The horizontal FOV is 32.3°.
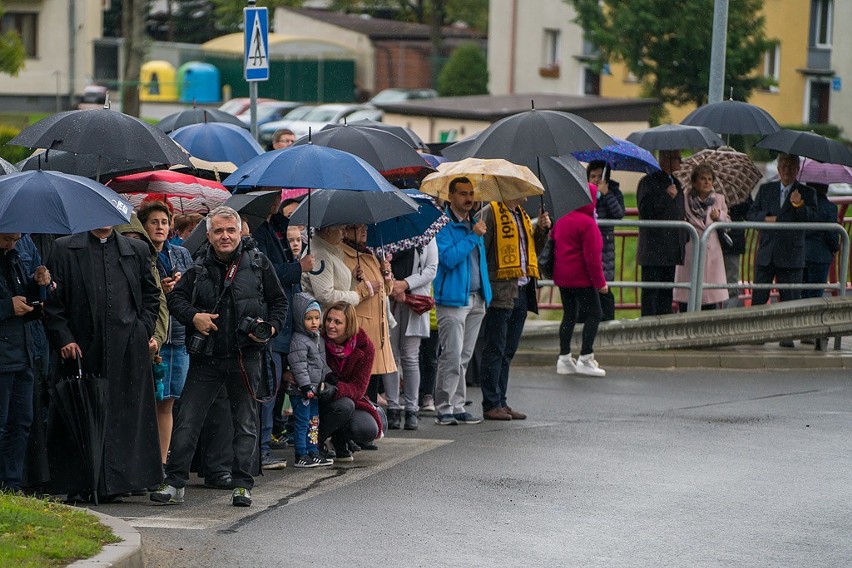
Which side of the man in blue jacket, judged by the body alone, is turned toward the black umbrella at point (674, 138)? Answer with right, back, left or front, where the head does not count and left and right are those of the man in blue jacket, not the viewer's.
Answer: left

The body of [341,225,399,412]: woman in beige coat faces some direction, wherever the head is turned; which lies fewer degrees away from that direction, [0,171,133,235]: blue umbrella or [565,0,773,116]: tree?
the blue umbrella

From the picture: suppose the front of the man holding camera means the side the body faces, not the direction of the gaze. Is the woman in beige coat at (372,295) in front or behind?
behind

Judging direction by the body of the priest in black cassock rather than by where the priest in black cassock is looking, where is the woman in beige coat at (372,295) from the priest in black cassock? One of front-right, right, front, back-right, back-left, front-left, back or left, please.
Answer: back-left

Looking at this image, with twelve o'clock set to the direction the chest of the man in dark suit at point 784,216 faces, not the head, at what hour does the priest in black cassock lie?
The priest in black cassock is roughly at 1 o'clock from the man in dark suit.

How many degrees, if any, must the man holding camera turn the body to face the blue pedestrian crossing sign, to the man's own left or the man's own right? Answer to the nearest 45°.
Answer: approximately 180°

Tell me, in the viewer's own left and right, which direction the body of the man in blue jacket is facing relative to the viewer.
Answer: facing the viewer and to the right of the viewer

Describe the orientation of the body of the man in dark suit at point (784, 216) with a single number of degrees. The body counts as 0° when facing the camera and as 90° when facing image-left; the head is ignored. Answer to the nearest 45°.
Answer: approximately 0°
